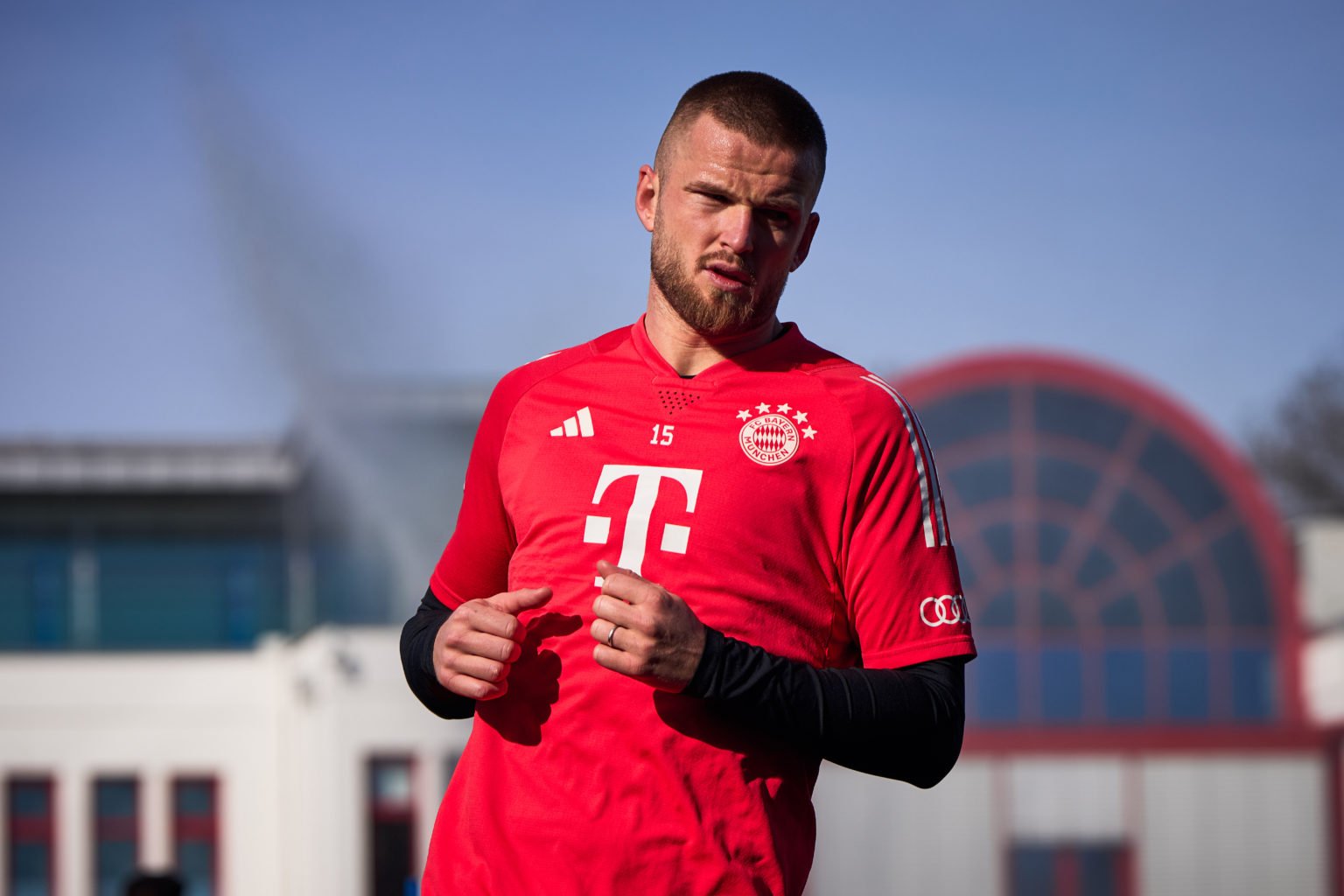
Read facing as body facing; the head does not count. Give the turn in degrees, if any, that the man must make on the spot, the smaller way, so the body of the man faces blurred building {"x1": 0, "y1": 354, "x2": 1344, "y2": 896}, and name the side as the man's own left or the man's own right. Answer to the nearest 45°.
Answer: approximately 180°

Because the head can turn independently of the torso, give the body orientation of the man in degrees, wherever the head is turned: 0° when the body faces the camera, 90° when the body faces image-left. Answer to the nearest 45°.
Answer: approximately 0°
